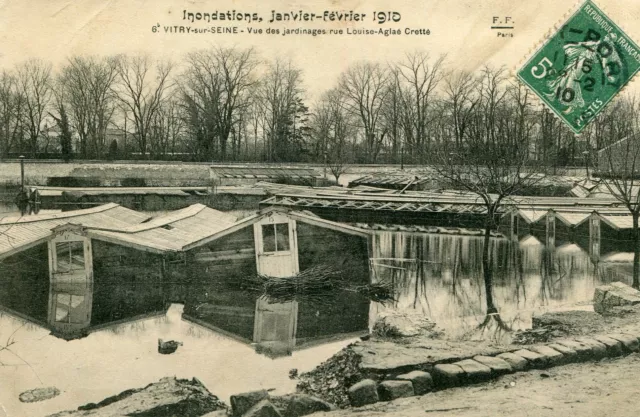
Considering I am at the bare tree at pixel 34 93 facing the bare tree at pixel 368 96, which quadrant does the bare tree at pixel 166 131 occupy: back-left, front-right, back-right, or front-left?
front-left

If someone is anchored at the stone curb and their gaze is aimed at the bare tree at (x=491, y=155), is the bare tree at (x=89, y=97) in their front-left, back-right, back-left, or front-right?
front-left
